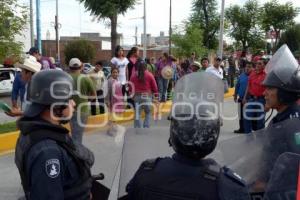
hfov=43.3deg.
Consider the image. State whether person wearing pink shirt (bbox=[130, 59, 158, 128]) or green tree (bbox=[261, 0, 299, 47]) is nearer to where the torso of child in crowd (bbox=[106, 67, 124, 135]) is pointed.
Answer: the person wearing pink shirt

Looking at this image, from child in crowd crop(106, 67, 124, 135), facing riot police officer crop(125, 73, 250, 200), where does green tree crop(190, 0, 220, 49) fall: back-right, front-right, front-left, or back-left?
back-left

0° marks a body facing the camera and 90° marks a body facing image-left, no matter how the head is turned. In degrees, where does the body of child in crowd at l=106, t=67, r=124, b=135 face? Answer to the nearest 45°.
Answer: approximately 315°

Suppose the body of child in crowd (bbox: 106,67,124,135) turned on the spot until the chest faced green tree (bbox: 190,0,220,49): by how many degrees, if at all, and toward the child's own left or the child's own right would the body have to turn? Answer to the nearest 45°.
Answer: approximately 135° to the child's own left

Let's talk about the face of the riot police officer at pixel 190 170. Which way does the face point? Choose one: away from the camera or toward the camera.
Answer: away from the camera

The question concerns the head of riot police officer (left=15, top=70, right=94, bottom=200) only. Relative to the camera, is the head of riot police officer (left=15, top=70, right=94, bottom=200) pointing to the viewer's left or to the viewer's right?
to the viewer's right
